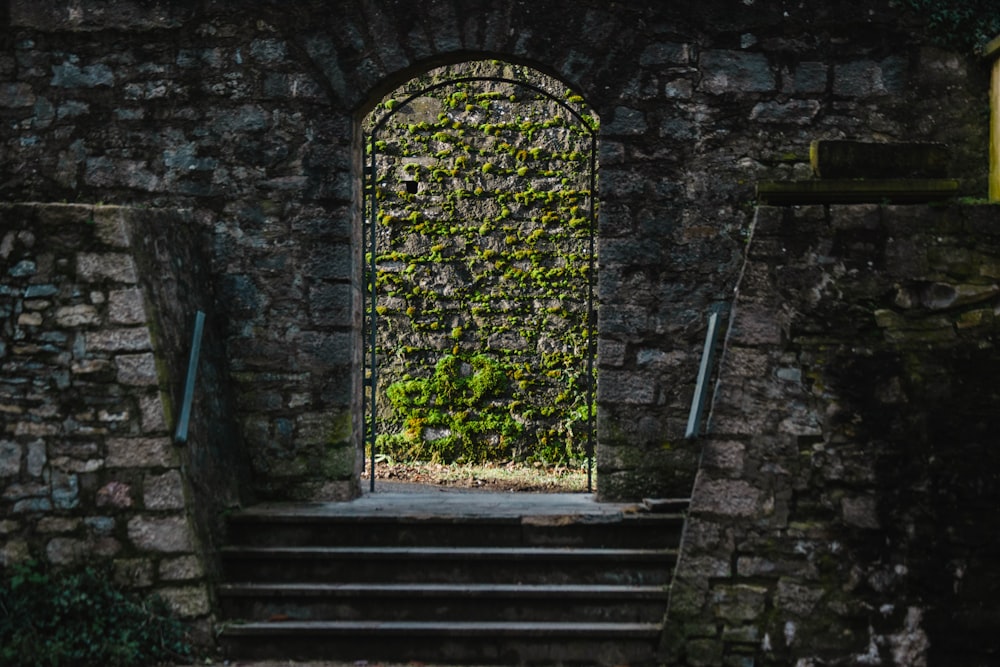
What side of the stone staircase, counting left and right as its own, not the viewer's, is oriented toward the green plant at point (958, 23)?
left

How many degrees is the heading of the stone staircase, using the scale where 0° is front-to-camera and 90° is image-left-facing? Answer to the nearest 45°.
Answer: approximately 0°

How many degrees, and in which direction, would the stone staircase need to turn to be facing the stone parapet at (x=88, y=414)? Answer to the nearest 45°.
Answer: approximately 90° to its right
